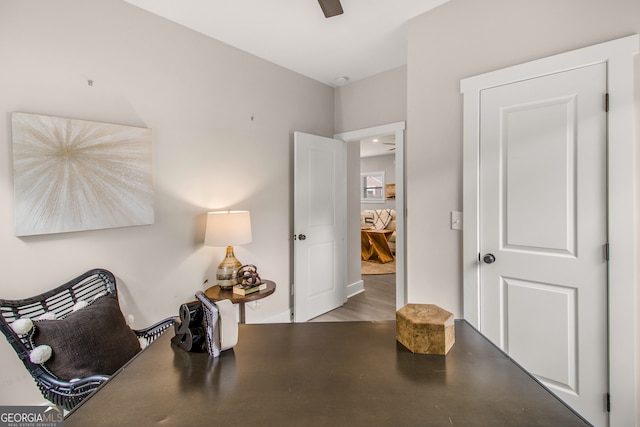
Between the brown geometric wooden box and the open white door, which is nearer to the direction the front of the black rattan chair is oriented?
the brown geometric wooden box

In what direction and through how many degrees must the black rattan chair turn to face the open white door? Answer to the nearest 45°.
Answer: approximately 45° to its left

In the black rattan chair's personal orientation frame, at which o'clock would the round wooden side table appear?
The round wooden side table is roughly at 10 o'clock from the black rattan chair.

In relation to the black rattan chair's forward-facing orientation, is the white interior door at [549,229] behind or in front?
in front

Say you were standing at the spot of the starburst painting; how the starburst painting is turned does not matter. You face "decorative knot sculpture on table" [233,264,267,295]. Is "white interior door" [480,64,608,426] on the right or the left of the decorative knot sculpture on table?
right

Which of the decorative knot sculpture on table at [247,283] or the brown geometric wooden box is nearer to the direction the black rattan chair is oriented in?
the brown geometric wooden box

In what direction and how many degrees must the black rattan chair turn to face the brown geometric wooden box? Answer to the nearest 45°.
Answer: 0° — it already faces it

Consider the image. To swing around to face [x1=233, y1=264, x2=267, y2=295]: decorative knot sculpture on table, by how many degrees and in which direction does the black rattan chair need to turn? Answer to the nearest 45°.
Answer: approximately 45° to its left

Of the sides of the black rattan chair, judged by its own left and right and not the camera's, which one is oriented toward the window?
left
